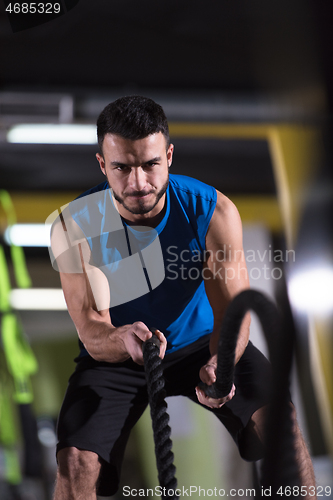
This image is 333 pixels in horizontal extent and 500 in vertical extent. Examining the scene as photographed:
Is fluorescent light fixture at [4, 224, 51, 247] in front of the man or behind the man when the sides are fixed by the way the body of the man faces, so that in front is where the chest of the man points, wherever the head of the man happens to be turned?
behind

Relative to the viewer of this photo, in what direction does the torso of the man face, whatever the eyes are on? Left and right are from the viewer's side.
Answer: facing the viewer
